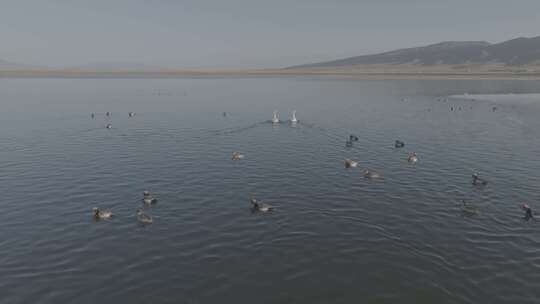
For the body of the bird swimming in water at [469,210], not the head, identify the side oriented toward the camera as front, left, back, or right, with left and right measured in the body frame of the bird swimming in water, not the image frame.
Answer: left

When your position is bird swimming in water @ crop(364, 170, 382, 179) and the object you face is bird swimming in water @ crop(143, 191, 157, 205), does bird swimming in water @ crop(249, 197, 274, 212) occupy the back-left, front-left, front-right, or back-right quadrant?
front-left

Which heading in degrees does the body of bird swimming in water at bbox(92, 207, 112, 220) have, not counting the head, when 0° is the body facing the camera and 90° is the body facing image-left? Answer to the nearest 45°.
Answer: approximately 90°

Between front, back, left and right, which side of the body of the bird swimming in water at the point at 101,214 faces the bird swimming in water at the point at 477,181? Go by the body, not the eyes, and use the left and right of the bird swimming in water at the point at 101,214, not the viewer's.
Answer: back

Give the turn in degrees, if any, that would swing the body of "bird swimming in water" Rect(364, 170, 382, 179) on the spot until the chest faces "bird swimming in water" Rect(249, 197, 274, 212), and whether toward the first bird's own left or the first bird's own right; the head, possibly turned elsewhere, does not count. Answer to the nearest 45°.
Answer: approximately 45° to the first bird's own left

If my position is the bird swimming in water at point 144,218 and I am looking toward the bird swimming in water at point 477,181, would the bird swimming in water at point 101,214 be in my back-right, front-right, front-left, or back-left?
back-left

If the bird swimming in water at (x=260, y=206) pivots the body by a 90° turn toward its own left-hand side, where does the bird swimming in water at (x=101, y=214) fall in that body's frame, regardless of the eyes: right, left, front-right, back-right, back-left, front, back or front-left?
right

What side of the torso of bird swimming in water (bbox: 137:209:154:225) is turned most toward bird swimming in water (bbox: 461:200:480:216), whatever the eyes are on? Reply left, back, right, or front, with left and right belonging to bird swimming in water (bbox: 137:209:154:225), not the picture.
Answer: back

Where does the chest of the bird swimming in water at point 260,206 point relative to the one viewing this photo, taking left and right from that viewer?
facing to the left of the viewer
